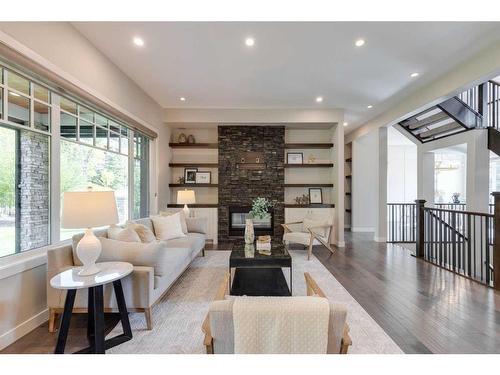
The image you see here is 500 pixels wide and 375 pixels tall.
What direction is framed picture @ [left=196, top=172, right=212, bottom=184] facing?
toward the camera

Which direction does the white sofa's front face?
to the viewer's right

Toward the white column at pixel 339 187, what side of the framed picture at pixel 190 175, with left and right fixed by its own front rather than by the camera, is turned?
left

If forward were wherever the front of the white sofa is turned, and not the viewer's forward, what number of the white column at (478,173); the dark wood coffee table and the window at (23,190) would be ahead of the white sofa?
2

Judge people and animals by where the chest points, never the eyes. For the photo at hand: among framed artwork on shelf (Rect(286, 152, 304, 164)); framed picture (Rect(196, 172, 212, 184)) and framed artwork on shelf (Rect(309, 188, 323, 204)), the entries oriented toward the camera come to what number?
3

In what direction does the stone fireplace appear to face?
toward the camera

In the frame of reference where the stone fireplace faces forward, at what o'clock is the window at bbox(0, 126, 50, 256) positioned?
The window is roughly at 1 o'clock from the stone fireplace.

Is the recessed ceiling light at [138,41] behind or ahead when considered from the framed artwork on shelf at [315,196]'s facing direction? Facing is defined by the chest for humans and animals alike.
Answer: ahead

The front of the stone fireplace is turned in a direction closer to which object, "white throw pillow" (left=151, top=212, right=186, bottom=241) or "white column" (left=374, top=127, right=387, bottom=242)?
the white throw pillow

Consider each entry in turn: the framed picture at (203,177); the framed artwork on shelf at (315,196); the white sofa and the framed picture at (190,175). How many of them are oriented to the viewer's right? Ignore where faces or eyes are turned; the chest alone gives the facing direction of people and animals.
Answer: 1

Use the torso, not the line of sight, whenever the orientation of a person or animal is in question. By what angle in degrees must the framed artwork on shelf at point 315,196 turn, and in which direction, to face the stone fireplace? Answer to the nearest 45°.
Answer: approximately 90° to its right

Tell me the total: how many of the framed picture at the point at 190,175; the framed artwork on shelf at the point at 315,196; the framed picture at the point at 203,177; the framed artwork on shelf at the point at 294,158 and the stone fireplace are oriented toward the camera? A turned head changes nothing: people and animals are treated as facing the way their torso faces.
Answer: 5

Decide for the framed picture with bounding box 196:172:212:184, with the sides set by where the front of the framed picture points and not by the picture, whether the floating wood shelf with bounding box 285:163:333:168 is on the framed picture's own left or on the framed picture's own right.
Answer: on the framed picture's own left

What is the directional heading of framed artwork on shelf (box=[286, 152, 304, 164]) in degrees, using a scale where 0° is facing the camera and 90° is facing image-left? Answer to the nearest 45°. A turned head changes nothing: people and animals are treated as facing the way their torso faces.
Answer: approximately 0°

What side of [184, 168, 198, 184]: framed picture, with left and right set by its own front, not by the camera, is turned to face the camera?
front
